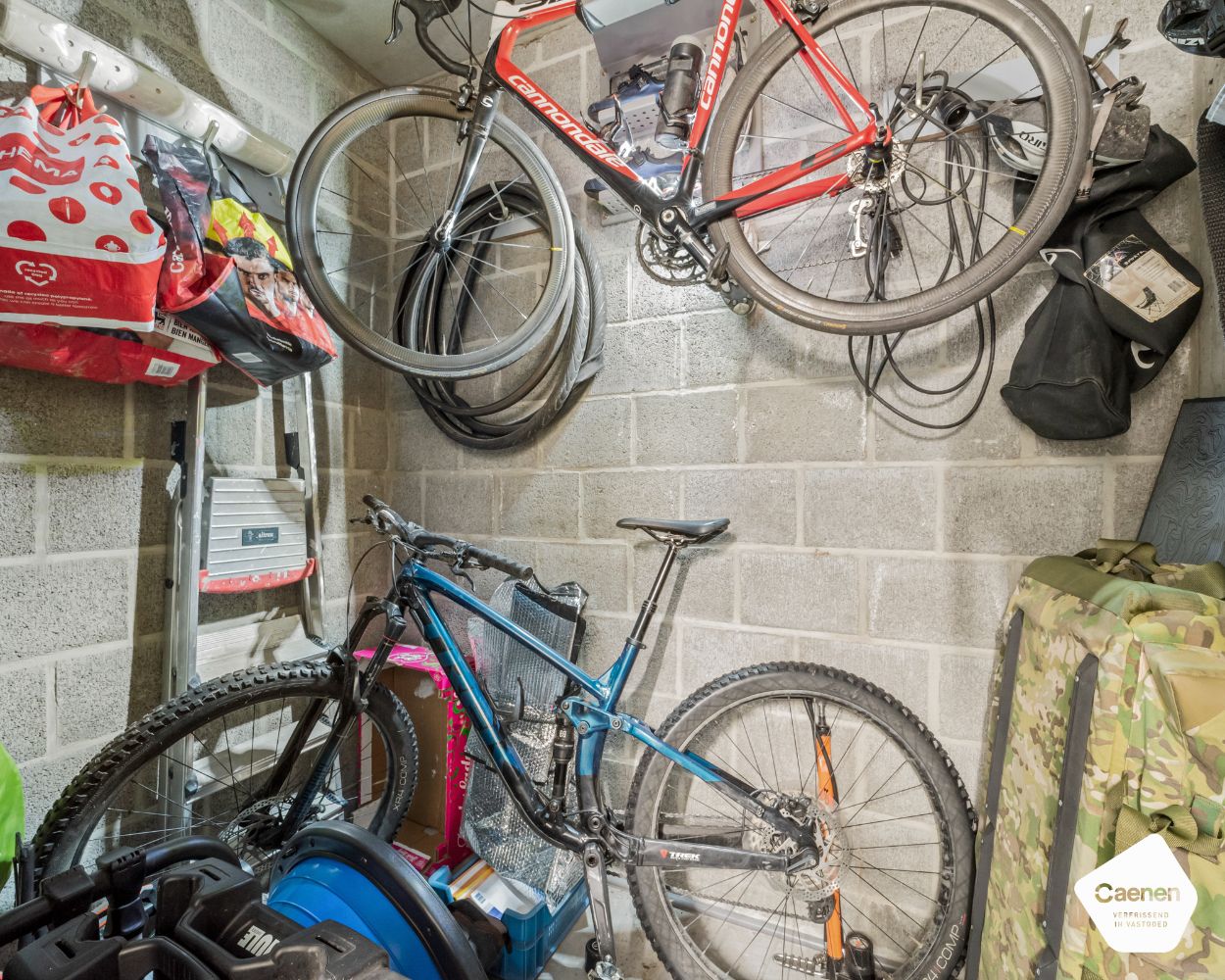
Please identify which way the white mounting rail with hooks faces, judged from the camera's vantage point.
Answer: facing the viewer and to the right of the viewer

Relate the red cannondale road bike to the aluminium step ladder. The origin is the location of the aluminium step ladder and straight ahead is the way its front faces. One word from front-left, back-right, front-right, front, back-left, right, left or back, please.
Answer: front

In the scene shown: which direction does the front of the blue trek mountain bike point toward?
to the viewer's left

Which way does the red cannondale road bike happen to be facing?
to the viewer's left

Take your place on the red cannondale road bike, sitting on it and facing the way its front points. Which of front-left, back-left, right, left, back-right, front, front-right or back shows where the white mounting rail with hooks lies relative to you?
front

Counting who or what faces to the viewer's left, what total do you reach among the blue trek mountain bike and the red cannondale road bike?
2

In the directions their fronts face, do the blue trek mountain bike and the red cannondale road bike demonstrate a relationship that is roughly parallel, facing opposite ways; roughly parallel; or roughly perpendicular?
roughly parallel

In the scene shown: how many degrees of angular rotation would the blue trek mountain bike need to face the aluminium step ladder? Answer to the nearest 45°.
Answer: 0° — it already faces it

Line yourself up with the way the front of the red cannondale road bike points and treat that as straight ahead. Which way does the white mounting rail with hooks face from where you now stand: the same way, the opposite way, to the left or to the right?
the opposite way

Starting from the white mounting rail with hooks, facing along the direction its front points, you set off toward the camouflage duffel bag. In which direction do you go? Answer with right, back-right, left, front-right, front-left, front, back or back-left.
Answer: front

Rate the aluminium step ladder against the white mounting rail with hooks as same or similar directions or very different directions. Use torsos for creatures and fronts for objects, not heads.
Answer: same or similar directions

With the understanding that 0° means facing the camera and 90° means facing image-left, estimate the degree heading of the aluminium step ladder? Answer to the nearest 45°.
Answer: approximately 315°

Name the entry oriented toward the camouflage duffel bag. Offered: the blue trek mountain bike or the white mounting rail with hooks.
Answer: the white mounting rail with hooks
